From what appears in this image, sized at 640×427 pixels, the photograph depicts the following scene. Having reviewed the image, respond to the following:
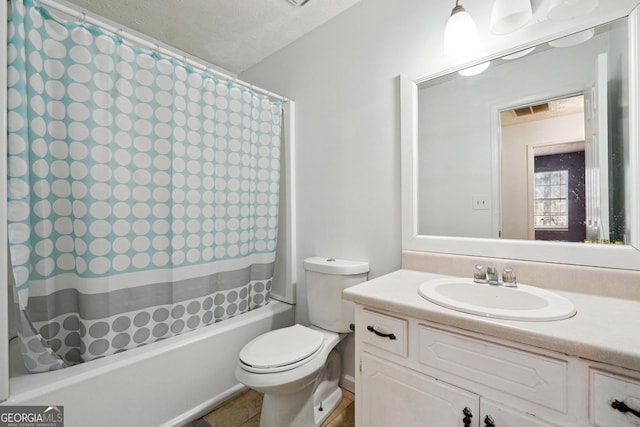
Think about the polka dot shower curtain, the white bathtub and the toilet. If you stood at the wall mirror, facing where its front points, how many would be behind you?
0

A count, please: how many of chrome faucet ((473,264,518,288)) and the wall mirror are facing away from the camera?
0

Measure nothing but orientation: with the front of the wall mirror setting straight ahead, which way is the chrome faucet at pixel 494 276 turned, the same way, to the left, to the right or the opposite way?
the same way

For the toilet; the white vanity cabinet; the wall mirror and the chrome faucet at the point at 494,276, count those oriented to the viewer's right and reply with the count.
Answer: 0

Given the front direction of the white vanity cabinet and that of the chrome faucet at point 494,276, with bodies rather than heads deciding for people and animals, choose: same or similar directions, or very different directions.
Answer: same or similar directions

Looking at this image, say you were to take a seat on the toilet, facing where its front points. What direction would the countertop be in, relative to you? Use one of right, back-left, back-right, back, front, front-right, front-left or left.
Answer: left

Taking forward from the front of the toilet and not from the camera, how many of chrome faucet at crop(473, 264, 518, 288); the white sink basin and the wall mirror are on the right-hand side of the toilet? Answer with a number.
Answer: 0

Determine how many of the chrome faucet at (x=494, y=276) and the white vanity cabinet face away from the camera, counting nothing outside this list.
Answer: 0

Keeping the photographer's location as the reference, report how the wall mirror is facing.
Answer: facing the viewer and to the left of the viewer

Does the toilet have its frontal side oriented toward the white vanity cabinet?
no

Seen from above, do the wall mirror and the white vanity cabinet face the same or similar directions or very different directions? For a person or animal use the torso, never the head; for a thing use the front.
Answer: same or similar directions

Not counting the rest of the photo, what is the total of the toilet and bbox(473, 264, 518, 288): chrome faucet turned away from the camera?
0

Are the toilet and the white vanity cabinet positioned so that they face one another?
no
